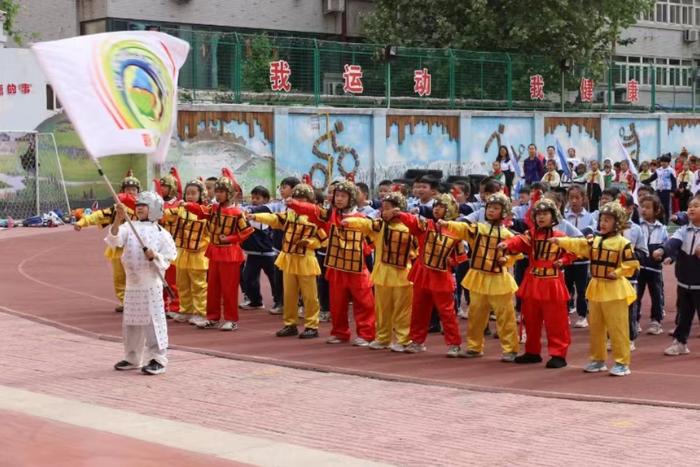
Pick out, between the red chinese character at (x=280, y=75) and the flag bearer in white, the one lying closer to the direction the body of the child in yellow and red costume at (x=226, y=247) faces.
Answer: the flag bearer in white

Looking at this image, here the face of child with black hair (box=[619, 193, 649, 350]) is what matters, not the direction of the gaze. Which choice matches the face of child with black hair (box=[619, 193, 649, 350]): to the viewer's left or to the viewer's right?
to the viewer's left

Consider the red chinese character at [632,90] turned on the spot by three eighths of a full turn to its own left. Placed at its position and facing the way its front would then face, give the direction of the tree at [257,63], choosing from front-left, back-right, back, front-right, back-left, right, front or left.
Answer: back

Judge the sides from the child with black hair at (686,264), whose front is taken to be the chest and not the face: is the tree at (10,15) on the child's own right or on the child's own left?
on the child's own right

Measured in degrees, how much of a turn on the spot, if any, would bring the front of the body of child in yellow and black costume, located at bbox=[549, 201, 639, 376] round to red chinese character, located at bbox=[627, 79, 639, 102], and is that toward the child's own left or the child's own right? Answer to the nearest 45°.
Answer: approximately 135° to the child's own right

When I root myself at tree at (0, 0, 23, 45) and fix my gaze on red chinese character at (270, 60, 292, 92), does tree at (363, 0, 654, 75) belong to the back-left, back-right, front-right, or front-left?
front-left

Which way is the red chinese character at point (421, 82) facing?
toward the camera

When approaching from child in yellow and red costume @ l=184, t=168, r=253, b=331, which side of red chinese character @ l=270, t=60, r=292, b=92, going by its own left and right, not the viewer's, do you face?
front

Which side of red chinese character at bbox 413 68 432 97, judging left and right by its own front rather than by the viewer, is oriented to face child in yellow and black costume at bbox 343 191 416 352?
front
